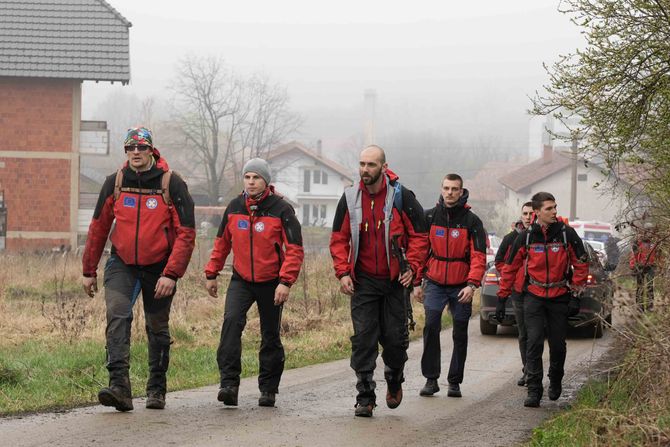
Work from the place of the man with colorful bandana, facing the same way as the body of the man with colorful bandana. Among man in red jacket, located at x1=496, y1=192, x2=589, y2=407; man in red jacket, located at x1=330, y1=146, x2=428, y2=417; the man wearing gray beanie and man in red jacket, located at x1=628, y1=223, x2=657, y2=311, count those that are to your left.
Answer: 4

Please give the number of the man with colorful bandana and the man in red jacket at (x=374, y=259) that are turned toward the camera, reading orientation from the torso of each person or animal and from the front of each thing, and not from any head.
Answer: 2

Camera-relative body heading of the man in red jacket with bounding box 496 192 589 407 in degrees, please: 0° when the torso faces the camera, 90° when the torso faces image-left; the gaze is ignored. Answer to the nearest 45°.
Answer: approximately 0°

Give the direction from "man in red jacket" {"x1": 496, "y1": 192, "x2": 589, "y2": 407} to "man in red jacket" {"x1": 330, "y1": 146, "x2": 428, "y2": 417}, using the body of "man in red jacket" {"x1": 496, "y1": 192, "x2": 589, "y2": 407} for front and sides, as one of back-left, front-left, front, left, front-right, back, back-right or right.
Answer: front-right

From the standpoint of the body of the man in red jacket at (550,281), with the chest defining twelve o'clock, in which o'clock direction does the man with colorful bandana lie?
The man with colorful bandana is roughly at 2 o'clock from the man in red jacket.

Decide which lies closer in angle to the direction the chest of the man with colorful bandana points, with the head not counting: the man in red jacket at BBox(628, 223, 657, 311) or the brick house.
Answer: the man in red jacket

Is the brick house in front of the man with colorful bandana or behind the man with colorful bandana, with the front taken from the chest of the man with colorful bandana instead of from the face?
behind

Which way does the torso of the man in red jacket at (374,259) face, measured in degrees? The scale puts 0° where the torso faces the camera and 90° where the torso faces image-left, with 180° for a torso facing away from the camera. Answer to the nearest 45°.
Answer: approximately 0°

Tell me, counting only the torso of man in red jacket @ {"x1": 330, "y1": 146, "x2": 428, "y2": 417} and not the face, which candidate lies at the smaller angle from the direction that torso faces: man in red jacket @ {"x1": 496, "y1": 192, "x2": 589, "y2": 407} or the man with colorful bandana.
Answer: the man with colorful bandana
